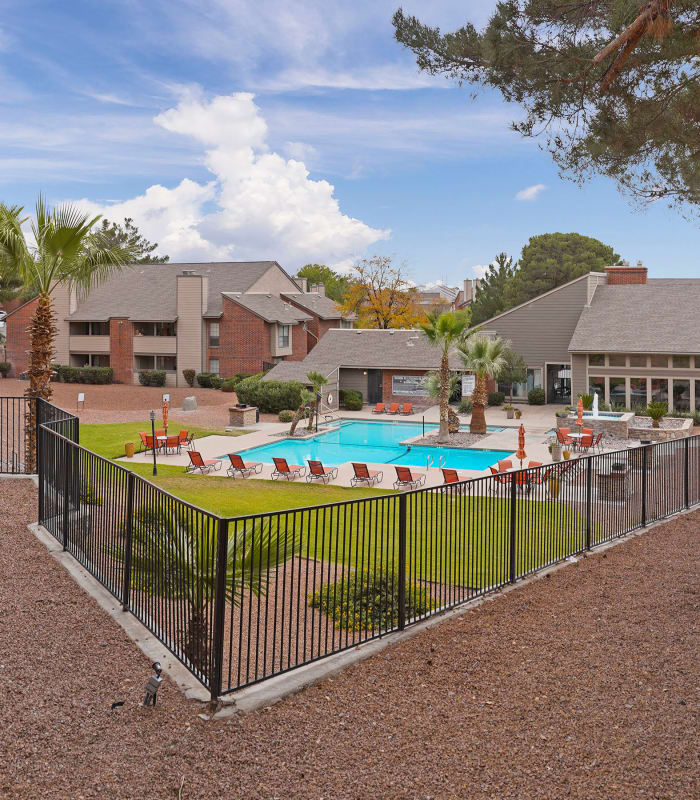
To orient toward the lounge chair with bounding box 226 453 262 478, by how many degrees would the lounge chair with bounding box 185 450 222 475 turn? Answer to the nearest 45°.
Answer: approximately 90° to its right

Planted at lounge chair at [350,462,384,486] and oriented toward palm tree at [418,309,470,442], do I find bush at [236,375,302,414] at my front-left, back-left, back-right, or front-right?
front-left

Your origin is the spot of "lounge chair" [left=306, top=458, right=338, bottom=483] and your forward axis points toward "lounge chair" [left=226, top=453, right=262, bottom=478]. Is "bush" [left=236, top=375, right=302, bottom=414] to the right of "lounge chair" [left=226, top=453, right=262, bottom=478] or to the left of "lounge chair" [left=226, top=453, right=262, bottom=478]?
right

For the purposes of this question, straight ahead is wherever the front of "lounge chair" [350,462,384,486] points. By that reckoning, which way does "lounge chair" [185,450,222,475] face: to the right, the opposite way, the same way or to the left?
the same way

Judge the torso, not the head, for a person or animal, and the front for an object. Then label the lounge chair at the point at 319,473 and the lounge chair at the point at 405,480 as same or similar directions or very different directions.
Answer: same or similar directions

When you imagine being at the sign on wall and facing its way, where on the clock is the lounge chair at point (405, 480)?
The lounge chair is roughly at 12 o'clock from the sign on wall.

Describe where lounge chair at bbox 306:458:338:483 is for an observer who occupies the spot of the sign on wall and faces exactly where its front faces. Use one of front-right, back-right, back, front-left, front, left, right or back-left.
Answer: front

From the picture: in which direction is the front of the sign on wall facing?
toward the camera

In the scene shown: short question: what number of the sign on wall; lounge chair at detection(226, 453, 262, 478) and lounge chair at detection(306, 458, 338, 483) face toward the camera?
1

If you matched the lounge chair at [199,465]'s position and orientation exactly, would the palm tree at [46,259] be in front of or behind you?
behind

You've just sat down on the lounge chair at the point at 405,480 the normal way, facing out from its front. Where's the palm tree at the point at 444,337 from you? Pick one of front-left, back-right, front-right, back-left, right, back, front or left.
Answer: front-left

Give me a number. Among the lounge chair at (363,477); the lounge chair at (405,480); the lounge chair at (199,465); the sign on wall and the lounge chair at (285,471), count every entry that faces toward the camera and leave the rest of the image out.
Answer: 1

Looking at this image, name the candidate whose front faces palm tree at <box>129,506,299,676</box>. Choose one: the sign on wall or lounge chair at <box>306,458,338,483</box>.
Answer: the sign on wall

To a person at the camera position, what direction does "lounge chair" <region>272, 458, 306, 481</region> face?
facing away from the viewer and to the right of the viewer

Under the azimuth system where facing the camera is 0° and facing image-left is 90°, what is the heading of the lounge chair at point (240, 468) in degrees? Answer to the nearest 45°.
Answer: approximately 225°

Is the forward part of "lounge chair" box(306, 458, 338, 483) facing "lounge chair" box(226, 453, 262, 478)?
no

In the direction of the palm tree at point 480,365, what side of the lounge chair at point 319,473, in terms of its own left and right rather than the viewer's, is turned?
front
